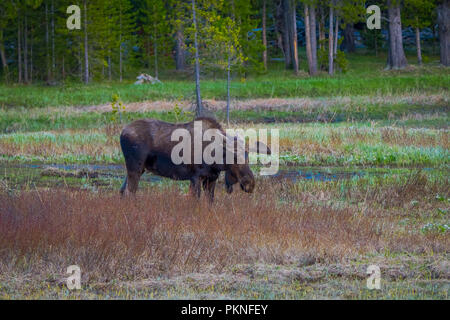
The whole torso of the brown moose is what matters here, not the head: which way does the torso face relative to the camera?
to the viewer's right
